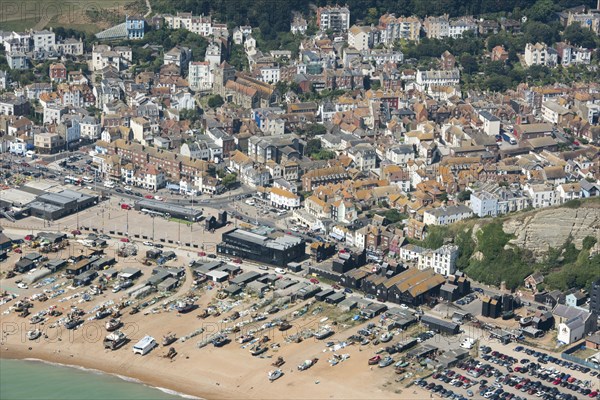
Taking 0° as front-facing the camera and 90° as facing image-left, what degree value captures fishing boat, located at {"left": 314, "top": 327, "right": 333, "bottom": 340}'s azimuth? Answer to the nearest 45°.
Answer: approximately 45°

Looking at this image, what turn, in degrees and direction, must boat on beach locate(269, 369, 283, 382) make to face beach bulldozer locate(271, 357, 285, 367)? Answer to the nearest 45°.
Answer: approximately 135° to its right

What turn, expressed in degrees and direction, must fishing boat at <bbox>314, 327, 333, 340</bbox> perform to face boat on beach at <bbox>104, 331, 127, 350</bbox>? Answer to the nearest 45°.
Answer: approximately 45° to its right

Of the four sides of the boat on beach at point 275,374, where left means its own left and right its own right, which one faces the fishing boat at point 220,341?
right

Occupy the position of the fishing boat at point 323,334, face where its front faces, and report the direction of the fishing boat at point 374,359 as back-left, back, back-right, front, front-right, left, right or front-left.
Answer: left

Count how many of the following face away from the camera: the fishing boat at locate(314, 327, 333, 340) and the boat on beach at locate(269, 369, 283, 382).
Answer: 0

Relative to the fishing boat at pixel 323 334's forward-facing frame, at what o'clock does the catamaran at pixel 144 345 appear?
The catamaran is roughly at 1 o'clock from the fishing boat.

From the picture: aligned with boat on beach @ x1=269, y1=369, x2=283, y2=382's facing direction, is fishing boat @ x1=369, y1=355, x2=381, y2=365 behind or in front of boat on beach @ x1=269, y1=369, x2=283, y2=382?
behind

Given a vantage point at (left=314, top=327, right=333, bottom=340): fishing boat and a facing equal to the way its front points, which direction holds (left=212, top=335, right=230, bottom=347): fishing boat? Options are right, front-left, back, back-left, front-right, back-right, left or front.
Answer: front-right
